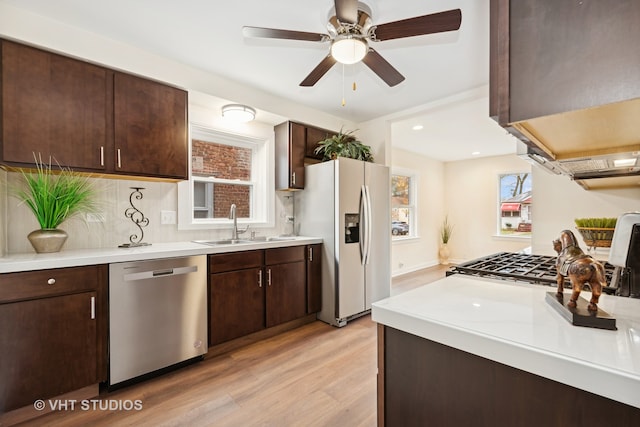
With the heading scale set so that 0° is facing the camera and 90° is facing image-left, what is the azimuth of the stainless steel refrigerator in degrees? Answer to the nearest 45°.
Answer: approximately 315°

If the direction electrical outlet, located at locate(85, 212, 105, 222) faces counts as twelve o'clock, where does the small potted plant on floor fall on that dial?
The small potted plant on floor is roughly at 9 o'clock from the electrical outlet.

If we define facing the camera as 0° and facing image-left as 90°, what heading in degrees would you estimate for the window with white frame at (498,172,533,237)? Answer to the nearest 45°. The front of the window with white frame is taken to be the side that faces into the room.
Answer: approximately 0°

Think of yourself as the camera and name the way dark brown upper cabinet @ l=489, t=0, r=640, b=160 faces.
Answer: facing to the left of the viewer

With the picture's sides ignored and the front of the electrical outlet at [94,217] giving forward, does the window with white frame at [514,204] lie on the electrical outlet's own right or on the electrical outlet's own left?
on the electrical outlet's own left

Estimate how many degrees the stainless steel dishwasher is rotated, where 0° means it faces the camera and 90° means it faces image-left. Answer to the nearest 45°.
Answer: approximately 315°

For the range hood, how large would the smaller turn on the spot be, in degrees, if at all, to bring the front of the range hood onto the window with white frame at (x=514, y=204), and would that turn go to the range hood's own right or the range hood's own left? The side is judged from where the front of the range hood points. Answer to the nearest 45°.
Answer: approximately 90° to the range hood's own right

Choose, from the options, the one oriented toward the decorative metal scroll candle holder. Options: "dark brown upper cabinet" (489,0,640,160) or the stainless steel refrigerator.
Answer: the dark brown upper cabinet

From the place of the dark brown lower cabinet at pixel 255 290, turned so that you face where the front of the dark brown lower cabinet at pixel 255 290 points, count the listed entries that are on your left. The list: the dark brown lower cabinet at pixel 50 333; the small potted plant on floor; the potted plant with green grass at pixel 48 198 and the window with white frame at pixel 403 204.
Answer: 2
